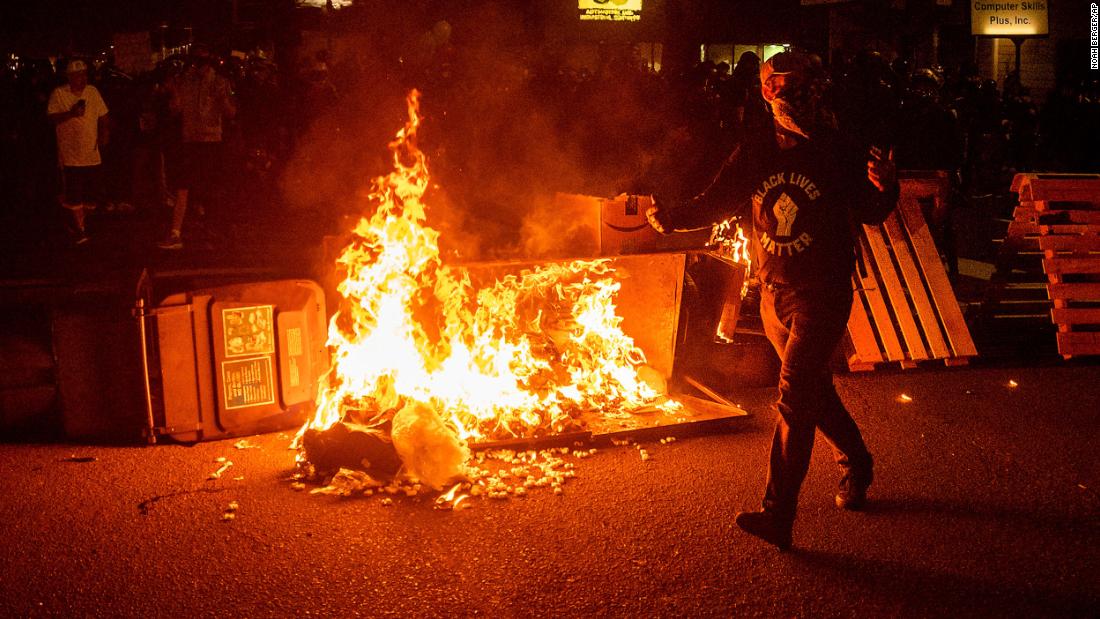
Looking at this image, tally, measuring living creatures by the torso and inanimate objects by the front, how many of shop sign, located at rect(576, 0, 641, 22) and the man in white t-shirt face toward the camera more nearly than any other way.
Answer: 2

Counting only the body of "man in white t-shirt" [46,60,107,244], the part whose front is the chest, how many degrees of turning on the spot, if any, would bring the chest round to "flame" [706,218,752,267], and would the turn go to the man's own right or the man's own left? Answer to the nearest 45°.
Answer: approximately 45° to the man's own left

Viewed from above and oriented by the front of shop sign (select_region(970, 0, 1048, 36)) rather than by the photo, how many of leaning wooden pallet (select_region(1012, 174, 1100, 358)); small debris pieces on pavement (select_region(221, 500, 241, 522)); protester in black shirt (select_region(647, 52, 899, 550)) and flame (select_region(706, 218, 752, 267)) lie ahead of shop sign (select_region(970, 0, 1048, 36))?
4

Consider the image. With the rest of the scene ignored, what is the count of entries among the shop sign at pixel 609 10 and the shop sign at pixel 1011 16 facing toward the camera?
2

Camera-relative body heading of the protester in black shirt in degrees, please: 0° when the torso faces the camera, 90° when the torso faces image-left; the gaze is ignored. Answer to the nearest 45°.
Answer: approximately 45°

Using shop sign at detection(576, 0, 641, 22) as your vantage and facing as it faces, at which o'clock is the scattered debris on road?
The scattered debris on road is roughly at 12 o'clock from the shop sign.

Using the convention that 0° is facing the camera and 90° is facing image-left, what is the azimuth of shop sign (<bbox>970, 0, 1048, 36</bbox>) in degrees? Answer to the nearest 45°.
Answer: approximately 0°

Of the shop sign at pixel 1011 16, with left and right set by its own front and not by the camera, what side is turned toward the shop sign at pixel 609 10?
right

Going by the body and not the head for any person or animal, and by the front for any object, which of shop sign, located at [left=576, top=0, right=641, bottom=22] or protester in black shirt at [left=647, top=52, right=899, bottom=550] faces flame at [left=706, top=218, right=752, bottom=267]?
the shop sign

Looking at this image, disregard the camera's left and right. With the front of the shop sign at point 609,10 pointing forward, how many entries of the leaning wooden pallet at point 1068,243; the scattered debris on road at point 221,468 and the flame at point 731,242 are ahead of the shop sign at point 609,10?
3

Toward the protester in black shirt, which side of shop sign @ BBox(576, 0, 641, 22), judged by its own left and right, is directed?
front

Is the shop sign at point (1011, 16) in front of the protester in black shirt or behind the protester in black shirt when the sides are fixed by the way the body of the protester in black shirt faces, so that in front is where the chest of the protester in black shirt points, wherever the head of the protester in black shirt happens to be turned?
behind
